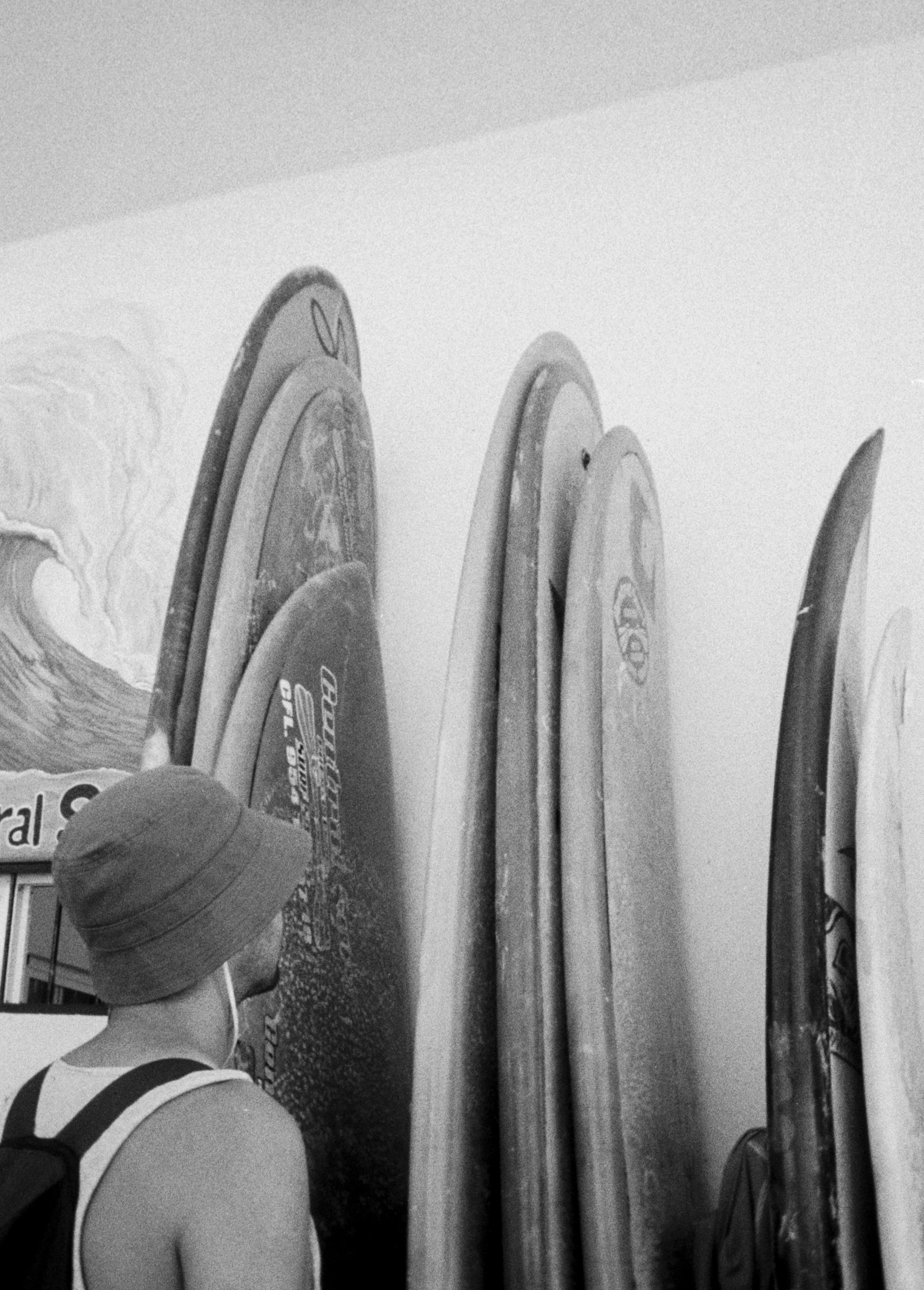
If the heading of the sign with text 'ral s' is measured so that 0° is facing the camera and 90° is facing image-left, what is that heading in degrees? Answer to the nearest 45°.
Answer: approximately 0°

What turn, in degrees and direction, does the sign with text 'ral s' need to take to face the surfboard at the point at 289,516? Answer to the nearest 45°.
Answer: approximately 45° to its left

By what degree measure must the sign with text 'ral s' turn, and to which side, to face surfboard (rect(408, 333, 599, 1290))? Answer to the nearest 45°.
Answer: approximately 45° to its left

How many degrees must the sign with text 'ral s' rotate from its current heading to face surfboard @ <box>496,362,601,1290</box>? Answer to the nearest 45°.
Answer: approximately 45° to its left
